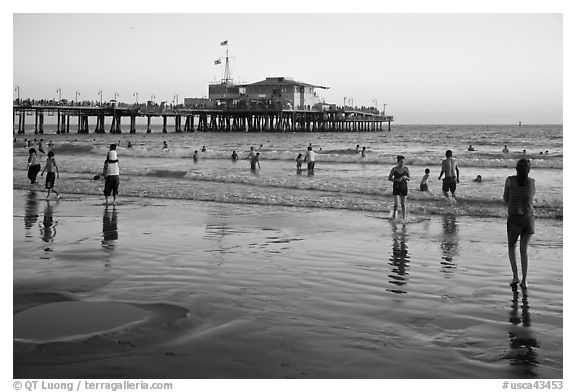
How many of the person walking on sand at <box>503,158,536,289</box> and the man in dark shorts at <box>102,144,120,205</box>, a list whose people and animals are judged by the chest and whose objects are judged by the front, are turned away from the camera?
2

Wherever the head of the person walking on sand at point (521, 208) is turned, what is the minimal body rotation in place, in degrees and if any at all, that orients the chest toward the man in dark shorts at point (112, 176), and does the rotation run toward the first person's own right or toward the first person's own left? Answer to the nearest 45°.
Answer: approximately 45° to the first person's own left

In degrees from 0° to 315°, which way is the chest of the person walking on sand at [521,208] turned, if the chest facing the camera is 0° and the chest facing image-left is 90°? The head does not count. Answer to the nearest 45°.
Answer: approximately 180°

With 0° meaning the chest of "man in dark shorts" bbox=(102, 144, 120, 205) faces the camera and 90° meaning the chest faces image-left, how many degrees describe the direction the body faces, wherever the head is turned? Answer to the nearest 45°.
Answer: approximately 180°

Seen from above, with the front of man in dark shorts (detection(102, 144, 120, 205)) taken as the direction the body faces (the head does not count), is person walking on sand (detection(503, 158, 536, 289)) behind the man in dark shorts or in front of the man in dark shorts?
behind
